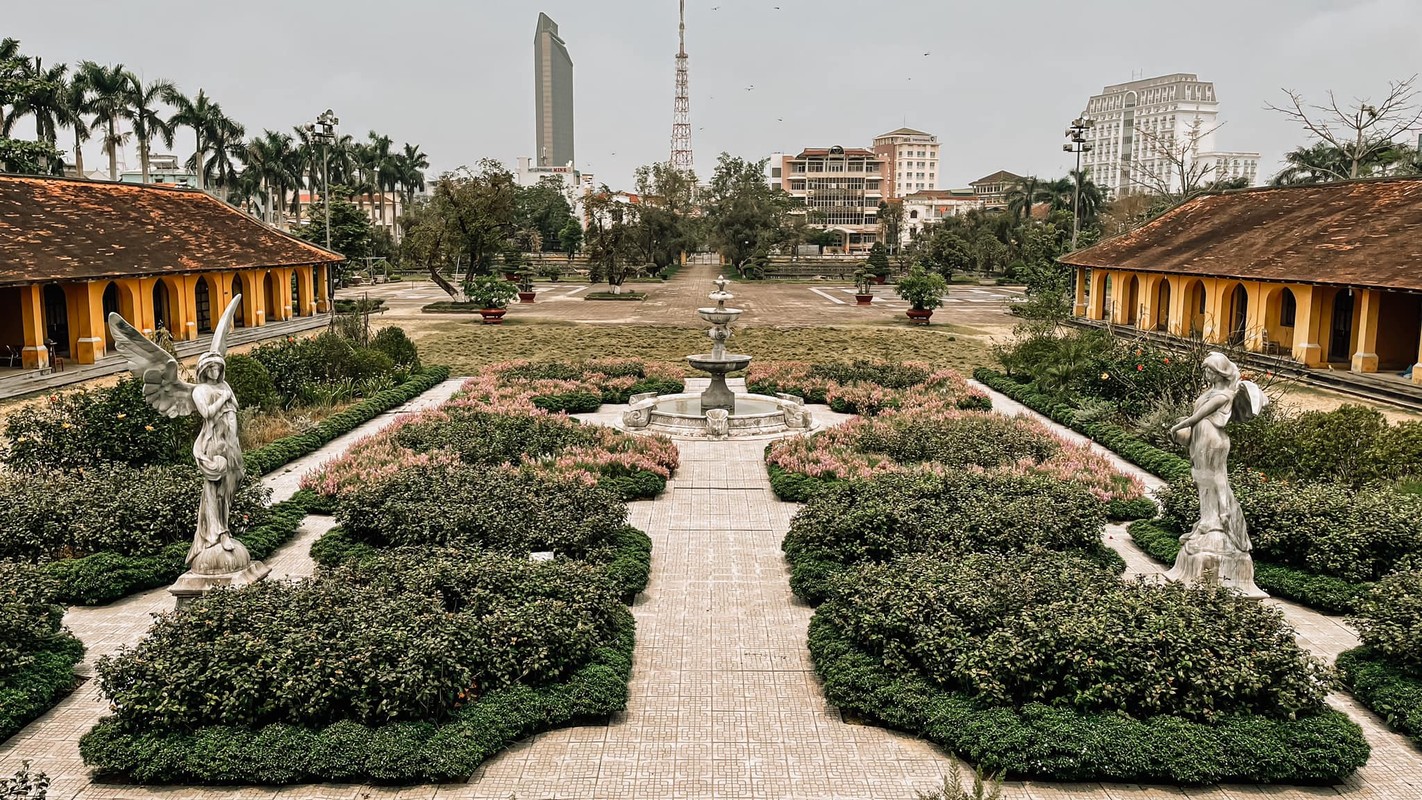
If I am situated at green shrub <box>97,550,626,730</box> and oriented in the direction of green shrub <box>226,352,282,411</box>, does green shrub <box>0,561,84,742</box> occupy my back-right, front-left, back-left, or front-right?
front-left

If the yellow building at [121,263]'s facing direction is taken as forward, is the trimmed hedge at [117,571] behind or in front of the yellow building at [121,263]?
in front

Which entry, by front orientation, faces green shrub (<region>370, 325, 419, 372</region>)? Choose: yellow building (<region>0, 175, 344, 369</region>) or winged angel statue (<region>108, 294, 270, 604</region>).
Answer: the yellow building

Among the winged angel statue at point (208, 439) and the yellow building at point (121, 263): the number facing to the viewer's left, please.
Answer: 0

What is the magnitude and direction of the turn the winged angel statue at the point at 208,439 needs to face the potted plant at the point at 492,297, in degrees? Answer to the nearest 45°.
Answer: approximately 135° to its left

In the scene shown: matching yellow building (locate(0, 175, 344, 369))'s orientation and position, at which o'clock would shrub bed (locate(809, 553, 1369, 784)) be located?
The shrub bed is roughly at 1 o'clock from the yellow building.

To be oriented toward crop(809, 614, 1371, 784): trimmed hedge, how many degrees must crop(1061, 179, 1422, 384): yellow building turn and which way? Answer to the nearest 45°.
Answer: approximately 45° to its left

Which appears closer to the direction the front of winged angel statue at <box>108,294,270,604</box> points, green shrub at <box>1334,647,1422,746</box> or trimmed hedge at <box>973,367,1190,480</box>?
the green shrub

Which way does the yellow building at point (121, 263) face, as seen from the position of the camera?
facing the viewer and to the right of the viewer

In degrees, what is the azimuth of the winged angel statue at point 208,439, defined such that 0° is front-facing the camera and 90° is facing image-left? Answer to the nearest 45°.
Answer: approximately 315°

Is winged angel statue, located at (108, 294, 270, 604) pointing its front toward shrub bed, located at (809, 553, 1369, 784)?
yes

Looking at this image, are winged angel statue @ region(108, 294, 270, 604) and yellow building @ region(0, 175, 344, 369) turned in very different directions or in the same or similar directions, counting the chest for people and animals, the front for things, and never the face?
same or similar directions

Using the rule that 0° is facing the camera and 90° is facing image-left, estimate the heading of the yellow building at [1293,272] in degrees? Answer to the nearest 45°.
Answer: approximately 45°

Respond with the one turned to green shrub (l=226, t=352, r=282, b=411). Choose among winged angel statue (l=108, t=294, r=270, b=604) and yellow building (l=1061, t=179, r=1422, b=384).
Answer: the yellow building

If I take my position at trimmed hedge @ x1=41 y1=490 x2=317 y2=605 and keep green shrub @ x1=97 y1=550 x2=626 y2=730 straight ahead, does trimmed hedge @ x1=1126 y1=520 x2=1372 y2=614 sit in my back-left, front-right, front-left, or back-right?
front-left

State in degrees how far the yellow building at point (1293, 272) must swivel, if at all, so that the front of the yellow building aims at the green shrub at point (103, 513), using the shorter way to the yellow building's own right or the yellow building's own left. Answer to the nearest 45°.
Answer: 0° — it already faces it

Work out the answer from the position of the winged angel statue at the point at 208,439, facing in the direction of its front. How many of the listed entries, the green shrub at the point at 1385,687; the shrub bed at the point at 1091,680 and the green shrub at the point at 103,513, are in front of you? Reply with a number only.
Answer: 2

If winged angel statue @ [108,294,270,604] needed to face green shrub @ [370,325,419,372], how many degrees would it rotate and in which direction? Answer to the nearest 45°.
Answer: approximately 135° to its left

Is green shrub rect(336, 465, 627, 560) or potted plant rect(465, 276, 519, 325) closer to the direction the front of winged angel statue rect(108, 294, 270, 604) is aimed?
the green shrub

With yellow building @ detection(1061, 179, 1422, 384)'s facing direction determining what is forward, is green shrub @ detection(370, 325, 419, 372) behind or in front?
in front

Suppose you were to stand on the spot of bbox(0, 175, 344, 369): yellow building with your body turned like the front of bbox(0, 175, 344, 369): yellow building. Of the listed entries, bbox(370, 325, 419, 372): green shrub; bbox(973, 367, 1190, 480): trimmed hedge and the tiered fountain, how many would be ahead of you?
3

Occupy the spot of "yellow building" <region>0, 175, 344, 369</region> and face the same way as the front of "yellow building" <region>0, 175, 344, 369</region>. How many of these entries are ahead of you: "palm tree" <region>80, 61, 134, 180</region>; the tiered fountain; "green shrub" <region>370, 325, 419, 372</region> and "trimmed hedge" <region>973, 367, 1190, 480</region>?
3
